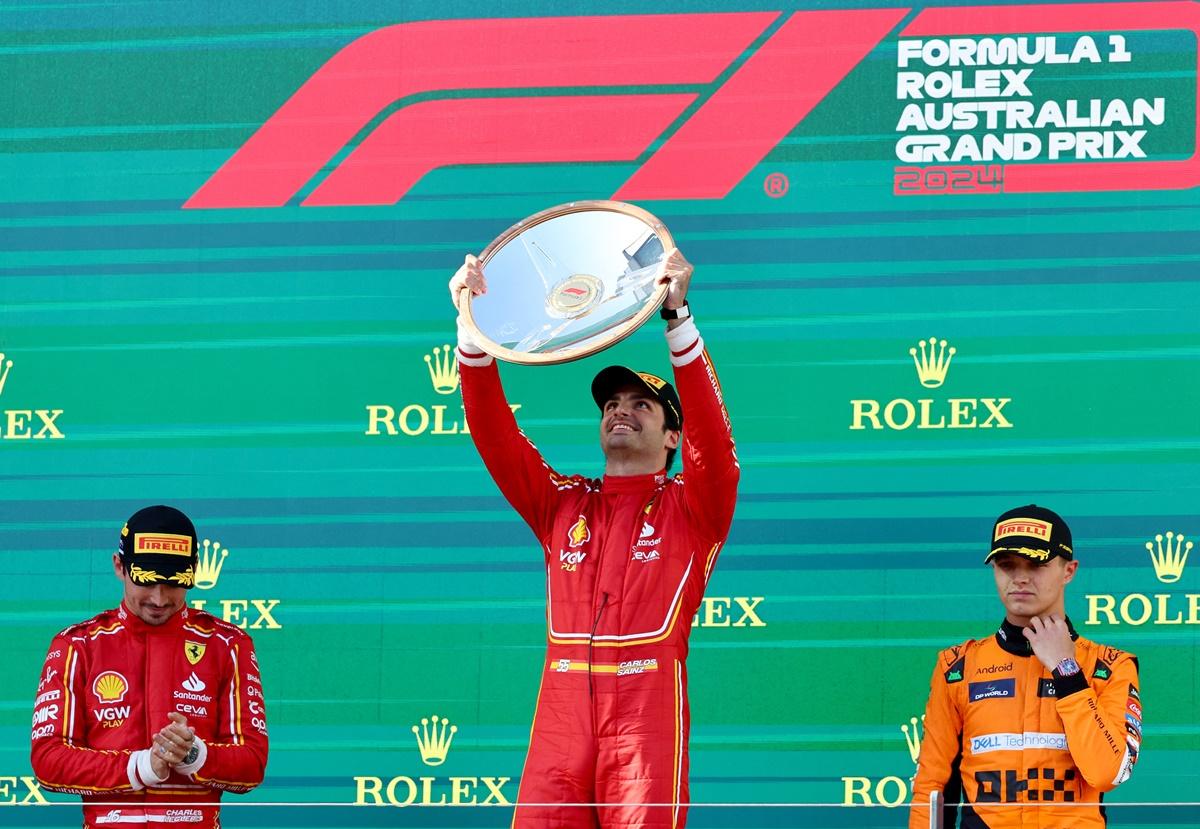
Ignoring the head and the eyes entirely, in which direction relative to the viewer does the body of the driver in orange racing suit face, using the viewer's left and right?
facing the viewer

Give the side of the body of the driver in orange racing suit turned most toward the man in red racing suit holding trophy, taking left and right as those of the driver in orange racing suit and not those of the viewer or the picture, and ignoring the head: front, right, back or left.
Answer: right
